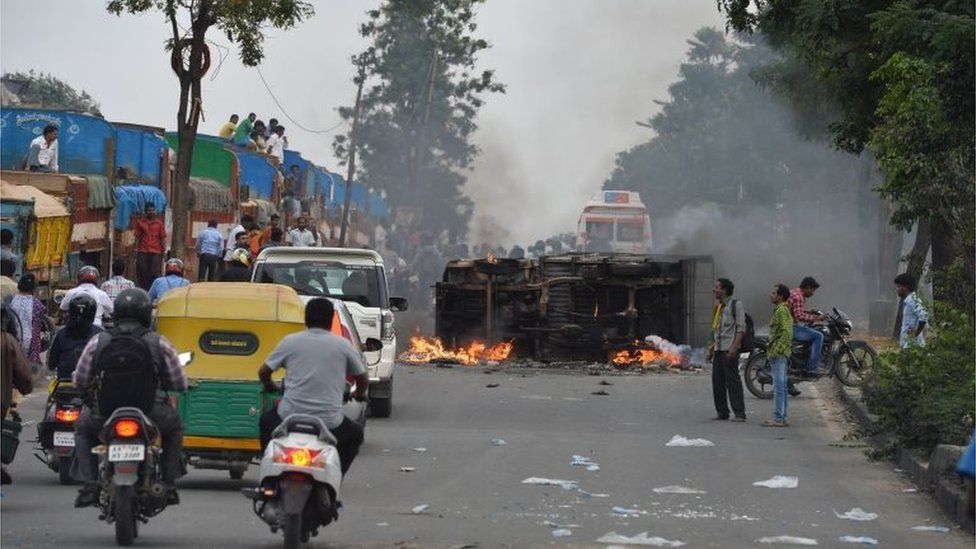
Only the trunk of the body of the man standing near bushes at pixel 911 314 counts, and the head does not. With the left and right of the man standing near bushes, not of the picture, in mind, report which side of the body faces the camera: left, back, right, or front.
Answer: left

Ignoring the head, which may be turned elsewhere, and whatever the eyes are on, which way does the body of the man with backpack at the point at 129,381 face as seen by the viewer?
away from the camera

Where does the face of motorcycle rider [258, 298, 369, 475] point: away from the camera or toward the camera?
away from the camera

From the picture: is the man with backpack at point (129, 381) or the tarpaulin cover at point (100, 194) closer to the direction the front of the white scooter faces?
the tarpaulin cover

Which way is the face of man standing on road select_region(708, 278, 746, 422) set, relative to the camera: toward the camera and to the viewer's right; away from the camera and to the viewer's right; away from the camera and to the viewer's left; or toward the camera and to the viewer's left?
toward the camera and to the viewer's left

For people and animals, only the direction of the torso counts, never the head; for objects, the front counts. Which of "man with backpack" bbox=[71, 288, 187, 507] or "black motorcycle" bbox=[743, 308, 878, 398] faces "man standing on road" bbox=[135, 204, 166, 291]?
the man with backpack

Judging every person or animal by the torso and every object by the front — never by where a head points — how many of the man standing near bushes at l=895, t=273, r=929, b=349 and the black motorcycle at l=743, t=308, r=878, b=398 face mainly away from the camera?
0

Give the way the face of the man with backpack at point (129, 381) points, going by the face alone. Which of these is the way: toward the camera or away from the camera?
away from the camera

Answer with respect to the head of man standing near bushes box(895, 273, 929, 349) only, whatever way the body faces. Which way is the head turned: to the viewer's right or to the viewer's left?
to the viewer's left

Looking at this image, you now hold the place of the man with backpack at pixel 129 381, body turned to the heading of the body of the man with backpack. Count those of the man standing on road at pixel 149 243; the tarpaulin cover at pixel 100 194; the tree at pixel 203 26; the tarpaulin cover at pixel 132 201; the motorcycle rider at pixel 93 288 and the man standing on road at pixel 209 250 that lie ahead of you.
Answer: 6

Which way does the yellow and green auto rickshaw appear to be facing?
away from the camera

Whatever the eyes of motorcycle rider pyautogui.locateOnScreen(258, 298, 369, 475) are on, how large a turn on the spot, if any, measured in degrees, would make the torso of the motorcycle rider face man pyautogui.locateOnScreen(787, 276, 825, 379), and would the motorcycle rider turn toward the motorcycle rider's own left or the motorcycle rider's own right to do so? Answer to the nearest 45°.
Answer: approximately 45° to the motorcycle rider's own right

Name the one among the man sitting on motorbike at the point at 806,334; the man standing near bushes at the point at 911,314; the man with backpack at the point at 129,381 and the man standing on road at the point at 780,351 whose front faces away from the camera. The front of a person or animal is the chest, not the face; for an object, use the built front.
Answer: the man with backpack
